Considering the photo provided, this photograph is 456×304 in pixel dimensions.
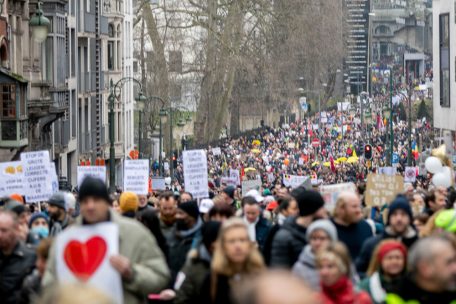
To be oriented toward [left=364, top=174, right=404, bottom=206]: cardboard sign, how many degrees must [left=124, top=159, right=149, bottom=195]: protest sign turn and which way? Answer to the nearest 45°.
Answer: approximately 45° to its left

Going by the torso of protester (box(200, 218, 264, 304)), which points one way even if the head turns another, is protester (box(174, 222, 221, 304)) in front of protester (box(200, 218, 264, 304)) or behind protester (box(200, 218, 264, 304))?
behind

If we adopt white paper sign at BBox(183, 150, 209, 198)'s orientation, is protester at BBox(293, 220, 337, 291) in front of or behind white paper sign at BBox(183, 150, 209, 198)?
in front

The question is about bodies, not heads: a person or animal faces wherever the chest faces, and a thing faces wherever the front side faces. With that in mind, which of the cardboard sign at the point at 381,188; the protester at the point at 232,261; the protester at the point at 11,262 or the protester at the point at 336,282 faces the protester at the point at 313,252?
the cardboard sign

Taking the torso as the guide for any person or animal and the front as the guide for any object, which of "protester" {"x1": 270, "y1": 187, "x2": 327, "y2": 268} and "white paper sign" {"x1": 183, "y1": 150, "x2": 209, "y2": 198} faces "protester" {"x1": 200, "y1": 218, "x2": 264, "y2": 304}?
the white paper sign

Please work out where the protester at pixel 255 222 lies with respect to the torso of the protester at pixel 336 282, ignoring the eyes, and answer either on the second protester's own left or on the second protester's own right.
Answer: on the second protester's own right

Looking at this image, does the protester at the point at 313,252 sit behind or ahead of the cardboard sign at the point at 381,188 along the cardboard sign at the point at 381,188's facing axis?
ahead

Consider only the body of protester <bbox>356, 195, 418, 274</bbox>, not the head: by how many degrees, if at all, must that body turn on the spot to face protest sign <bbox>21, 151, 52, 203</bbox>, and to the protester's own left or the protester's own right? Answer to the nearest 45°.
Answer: approximately 135° to the protester's own right

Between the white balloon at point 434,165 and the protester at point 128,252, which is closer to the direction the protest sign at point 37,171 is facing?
the protester
